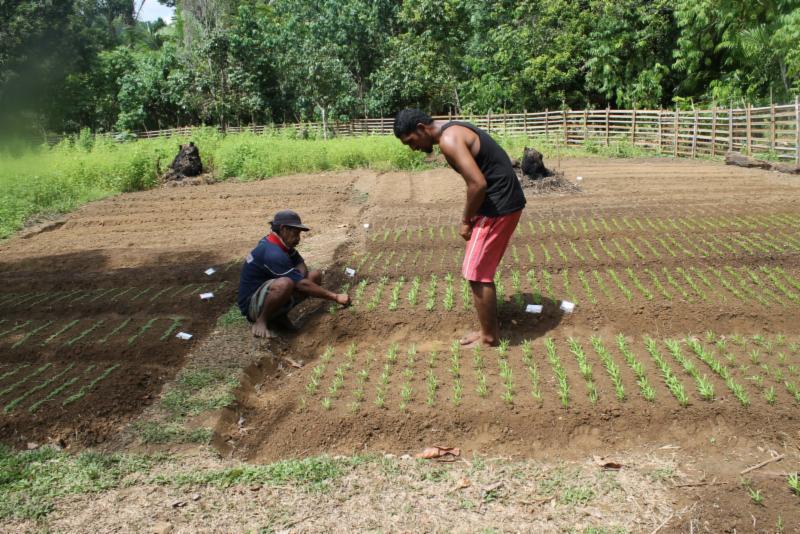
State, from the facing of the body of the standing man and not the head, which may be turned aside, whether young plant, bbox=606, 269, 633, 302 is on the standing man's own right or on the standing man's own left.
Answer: on the standing man's own right

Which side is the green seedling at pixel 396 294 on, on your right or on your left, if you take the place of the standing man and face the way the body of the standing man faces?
on your right

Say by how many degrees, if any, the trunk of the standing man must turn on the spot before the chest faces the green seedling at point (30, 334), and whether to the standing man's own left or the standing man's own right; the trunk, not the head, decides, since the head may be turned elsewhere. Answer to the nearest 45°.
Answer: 0° — they already face it

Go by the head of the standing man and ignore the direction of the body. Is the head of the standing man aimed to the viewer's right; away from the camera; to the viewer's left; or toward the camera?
to the viewer's left

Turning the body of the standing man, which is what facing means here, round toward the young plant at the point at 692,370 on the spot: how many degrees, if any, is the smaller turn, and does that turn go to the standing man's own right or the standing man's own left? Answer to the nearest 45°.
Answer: approximately 180°

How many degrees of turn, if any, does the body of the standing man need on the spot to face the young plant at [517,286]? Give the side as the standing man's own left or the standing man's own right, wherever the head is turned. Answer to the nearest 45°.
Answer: approximately 90° to the standing man's own right

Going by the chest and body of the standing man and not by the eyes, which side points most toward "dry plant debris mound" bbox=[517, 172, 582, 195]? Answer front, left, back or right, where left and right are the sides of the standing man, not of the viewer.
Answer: right

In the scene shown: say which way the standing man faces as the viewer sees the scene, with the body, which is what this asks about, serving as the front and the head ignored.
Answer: to the viewer's left
